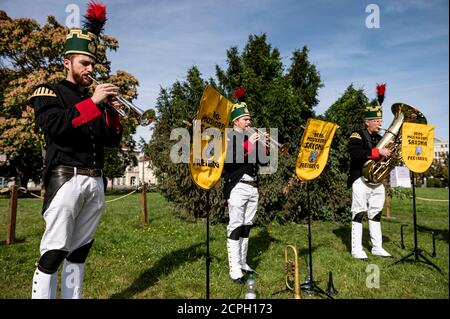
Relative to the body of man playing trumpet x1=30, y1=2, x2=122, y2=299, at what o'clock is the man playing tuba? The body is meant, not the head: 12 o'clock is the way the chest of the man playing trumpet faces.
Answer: The man playing tuba is roughly at 10 o'clock from the man playing trumpet.

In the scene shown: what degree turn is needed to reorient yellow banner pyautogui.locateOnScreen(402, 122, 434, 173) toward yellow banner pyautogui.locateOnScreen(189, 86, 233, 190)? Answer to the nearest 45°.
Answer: approximately 45° to its right

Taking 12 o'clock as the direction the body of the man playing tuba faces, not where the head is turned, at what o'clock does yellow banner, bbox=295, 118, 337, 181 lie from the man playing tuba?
The yellow banner is roughly at 2 o'clock from the man playing tuba.

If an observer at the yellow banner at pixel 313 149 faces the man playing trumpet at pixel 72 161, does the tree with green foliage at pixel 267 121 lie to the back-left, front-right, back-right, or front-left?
back-right

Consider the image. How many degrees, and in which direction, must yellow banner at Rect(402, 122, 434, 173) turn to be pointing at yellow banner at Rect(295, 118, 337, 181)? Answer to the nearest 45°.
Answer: approximately 45° to its right

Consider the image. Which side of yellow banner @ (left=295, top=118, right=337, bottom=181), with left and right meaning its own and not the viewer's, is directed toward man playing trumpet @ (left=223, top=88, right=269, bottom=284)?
right

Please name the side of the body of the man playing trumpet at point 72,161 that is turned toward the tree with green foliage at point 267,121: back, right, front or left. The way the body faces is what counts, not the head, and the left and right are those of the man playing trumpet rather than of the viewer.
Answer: left

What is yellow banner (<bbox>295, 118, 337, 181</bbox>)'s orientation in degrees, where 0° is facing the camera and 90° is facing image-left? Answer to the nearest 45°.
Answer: approximately 0°

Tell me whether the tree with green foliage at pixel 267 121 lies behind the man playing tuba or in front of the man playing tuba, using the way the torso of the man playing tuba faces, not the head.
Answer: behind

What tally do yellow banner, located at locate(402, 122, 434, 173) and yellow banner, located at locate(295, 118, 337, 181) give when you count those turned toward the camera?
2

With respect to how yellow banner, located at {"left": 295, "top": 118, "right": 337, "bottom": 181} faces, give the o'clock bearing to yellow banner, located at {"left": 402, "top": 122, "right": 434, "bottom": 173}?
yellow banner, located at {"left": 402, "top": 122, "right": 434, "bottom": 173} is roughly at 8 o'clock from yellow banner, located at {"left": 295, "top": 118, "right": 337, "bottom": 181}.

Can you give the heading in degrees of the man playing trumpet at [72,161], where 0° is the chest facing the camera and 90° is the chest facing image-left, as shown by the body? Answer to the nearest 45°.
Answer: approximately 315°

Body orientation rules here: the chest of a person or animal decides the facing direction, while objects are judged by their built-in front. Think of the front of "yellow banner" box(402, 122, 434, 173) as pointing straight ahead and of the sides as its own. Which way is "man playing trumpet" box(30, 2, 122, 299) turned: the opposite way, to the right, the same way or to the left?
to the left

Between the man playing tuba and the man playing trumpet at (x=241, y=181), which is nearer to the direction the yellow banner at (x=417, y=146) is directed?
the man playing trumpet
